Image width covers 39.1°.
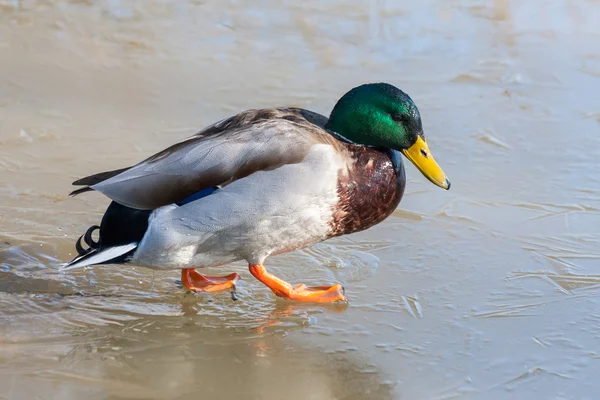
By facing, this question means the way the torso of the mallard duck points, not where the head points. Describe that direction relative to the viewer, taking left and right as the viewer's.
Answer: facing to the right of the viewer
